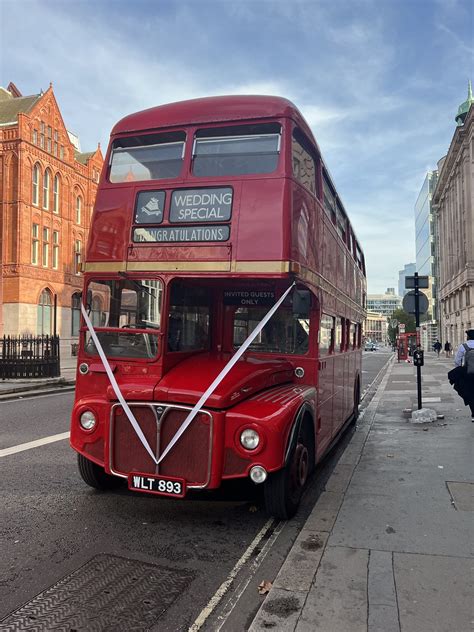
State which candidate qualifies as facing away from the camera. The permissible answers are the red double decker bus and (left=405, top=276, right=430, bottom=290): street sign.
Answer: the street sign

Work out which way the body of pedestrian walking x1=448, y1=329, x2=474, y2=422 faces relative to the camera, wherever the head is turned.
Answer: away from the camera

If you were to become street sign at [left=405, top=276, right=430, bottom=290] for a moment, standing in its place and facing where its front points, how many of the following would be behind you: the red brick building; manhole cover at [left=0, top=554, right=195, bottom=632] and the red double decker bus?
2

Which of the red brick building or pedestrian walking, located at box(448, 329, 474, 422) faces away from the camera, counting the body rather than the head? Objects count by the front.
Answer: the pedestrian walking

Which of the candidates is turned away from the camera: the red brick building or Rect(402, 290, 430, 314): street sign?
the street sign

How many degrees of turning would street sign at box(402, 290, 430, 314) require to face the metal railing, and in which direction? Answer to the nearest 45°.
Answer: approximately 90° to its left

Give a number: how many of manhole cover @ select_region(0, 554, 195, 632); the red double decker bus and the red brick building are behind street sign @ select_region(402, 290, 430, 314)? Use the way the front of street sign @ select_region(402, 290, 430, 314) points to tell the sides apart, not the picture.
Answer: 2

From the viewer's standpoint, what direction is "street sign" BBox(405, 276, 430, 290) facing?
away from the camera

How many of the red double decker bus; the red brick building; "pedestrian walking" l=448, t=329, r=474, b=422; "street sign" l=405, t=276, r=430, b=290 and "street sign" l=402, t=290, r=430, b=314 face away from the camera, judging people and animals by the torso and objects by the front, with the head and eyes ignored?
3

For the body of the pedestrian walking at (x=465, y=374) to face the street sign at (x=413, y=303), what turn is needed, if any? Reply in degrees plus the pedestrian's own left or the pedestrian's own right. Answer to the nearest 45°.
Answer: approximately 45° to the pedestrian's own left

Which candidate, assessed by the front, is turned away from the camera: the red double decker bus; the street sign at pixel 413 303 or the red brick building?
the street sign

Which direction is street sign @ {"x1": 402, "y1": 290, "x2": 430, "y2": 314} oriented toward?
away from the camera
